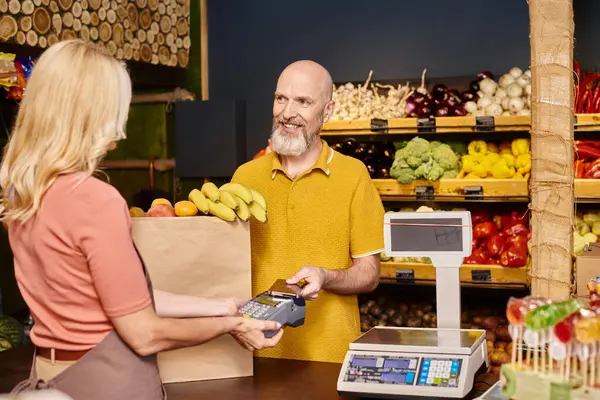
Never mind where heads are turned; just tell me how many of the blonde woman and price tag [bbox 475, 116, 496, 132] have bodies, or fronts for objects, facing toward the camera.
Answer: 1

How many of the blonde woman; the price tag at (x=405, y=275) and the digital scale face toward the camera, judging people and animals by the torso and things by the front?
2

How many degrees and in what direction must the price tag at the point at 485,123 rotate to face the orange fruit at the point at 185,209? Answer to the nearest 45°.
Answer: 0° — it already faces it

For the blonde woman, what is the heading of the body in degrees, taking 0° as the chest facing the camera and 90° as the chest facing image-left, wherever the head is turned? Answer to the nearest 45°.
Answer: approximately 225°

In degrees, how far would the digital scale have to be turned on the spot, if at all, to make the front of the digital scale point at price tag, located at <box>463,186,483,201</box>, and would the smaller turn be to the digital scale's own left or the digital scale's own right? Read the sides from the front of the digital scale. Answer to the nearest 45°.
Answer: approximately 180°

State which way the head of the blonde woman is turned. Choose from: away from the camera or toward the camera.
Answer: away from the camera

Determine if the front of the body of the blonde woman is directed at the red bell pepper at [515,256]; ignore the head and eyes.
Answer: yes
